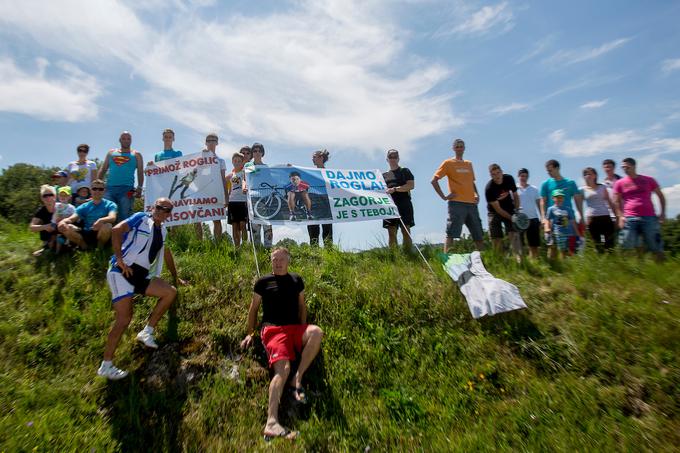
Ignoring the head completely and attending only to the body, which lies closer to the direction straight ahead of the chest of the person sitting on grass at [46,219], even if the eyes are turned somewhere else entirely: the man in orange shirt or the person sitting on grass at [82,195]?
the man in orange shirt

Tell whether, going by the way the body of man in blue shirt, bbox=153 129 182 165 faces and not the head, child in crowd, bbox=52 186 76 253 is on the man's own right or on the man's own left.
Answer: on the man's own right

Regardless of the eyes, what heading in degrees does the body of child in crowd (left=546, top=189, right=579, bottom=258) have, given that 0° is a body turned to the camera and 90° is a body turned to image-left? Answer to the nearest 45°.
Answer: approximately 0°

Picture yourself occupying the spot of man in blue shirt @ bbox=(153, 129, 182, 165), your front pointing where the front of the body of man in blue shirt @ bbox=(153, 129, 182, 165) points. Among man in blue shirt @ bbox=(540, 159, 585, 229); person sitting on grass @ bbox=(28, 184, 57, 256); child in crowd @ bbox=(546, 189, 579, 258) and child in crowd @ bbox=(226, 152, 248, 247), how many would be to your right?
1

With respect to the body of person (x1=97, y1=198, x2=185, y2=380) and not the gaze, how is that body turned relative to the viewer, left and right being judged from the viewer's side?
facing the viewer and to the right of the viewer

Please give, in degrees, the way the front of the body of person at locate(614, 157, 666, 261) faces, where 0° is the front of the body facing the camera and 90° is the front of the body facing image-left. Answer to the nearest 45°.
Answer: approximately 45°

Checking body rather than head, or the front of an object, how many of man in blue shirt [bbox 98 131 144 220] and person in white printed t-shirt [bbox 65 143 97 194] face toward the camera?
2

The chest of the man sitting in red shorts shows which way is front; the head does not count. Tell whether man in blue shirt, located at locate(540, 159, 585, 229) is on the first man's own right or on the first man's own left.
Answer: on the first man's own left

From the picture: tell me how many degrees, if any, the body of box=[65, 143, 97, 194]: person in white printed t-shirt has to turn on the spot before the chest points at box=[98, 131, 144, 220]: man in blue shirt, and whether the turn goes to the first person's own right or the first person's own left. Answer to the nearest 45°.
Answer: approximately 45° to the first person's own left

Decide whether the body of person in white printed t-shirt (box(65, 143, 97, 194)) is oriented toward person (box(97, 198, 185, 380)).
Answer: yes

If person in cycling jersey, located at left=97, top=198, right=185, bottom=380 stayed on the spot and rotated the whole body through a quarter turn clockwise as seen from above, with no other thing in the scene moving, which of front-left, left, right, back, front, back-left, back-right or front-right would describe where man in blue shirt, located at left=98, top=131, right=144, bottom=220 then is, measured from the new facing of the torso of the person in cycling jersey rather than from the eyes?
back-right
